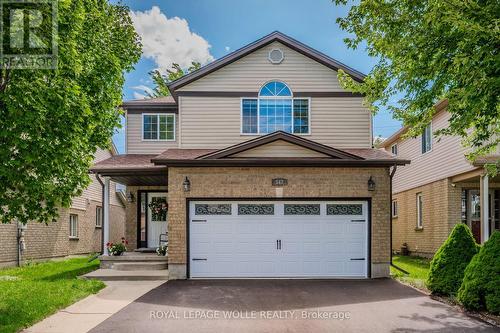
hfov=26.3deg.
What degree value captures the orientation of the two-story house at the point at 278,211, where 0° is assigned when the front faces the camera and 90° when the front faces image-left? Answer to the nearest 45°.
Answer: approximately 0°

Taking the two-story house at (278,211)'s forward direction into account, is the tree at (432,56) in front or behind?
in front

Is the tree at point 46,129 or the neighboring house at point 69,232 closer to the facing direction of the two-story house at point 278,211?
the tree

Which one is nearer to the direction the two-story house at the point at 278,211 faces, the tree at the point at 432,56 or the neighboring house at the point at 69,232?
the tree

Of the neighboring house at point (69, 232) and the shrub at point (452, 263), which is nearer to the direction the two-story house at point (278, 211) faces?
the shrub

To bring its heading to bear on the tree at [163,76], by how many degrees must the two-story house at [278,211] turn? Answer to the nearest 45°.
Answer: approximately 180°
